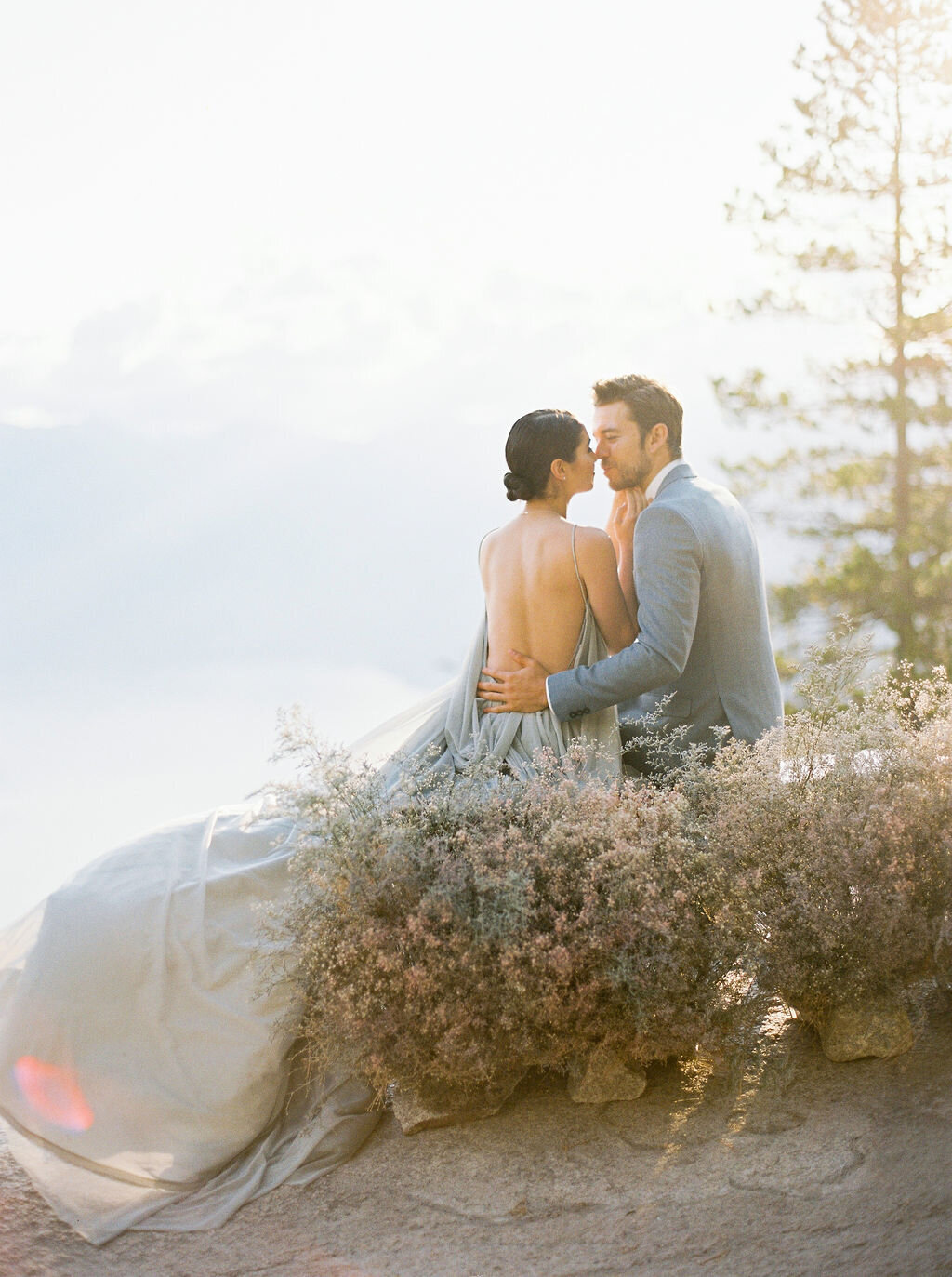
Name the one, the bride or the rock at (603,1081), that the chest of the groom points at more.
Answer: the bride

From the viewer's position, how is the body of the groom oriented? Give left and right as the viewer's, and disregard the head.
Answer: facing away from the viewer and to the left of the viewer

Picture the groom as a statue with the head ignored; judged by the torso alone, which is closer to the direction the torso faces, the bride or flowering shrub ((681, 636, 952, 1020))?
the bride

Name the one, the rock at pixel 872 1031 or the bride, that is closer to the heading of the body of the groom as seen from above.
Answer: the bride

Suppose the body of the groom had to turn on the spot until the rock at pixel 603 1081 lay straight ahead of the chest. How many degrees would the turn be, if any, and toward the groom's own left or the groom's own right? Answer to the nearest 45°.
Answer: approximately 135° to the groom's own left
